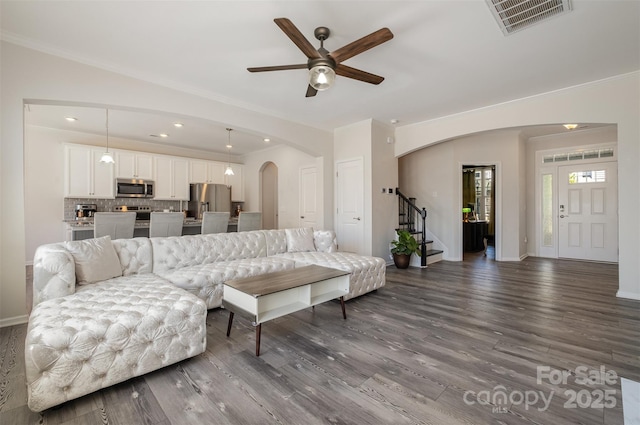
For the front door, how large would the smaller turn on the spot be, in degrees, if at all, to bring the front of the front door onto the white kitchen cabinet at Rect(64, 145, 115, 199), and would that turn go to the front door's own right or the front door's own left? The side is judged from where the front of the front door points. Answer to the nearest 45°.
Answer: approximately 45° to the front door's own right

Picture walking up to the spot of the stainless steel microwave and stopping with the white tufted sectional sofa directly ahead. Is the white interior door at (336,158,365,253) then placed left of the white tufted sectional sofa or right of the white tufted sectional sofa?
left

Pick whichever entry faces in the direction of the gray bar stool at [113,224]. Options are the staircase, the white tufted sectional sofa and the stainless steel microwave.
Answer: the stainless steel microwave

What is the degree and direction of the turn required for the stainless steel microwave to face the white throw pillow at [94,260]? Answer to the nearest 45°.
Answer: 0° — it already faces it

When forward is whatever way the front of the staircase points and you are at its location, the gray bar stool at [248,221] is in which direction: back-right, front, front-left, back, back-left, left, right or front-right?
right

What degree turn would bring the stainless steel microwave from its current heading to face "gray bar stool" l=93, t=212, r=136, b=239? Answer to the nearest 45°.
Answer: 0° — it already faces it

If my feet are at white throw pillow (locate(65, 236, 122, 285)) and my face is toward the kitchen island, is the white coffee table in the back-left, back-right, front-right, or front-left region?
back-right

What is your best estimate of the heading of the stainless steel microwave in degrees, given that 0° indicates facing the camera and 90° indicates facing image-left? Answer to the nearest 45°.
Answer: approximately 0°

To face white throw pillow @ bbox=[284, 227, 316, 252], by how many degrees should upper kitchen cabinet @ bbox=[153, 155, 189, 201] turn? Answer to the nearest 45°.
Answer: approximately 45° to its left

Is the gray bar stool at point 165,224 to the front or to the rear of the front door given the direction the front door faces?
to the front

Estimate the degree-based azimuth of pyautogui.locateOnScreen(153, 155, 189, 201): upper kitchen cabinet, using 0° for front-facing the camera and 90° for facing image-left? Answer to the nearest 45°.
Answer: approximately 0°

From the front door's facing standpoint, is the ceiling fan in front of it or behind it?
in front
